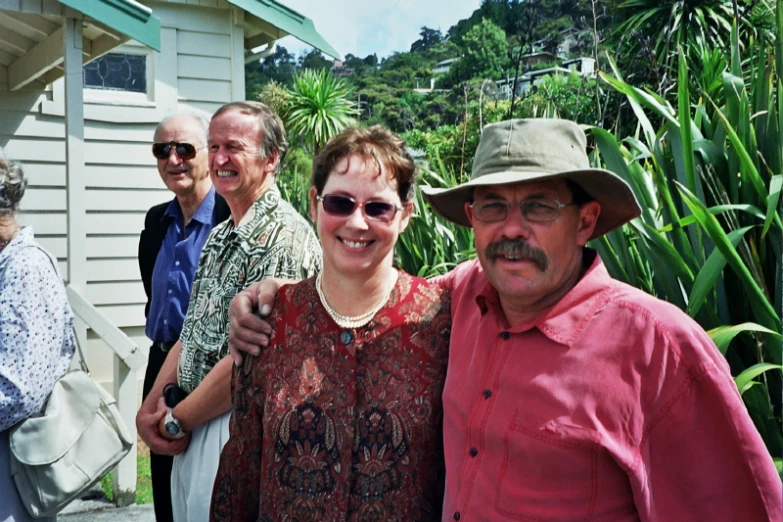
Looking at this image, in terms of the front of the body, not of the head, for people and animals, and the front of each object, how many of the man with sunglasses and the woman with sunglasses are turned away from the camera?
0

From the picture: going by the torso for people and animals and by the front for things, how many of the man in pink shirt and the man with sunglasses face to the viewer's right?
0

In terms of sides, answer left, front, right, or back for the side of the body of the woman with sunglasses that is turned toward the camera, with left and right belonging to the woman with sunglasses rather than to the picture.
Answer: front

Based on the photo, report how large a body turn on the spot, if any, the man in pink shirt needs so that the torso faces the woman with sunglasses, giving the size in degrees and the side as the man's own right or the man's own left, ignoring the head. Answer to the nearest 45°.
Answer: approximately 90° to the man's own right

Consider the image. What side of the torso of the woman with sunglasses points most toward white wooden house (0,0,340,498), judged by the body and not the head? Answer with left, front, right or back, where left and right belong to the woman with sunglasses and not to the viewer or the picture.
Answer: back

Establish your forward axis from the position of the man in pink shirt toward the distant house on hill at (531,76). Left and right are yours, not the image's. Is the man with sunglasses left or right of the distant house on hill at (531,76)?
left

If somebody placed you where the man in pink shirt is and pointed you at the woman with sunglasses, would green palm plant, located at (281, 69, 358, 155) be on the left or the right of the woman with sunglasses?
right

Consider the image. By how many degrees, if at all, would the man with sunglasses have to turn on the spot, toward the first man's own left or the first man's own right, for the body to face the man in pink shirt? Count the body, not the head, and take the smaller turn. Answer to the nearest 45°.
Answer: approximately 45° to the first man's own left

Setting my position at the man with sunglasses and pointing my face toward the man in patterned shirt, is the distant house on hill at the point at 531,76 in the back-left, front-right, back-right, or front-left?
back-left

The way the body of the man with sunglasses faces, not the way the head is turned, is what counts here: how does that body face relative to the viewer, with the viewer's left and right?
facing the viewer and to the left of the viewer

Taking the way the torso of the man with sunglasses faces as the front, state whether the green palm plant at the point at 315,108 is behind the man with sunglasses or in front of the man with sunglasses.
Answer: behind

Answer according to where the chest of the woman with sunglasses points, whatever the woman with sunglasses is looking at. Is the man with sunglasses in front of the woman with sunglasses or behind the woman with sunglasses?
behind

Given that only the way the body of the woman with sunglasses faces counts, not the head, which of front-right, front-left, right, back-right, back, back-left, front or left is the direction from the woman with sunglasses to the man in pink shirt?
front-left
